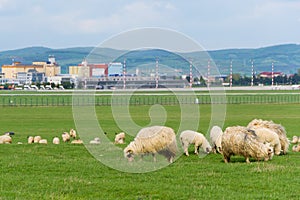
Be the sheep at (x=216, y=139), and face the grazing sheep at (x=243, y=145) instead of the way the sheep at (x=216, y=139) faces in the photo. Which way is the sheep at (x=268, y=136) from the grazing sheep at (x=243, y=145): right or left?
left

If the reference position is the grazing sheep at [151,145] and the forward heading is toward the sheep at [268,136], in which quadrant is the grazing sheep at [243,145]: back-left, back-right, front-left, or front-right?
front-right

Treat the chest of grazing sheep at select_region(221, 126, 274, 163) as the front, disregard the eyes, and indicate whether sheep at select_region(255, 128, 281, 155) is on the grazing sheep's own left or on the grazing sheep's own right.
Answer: on the grazing sheep's own left

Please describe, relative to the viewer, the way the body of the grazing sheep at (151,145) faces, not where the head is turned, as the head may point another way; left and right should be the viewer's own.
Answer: facing to the left of the viewer

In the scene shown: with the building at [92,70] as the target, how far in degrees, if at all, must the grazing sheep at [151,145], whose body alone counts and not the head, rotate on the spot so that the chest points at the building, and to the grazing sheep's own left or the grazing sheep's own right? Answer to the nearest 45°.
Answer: approximately 90° to the grazing sheep's own right

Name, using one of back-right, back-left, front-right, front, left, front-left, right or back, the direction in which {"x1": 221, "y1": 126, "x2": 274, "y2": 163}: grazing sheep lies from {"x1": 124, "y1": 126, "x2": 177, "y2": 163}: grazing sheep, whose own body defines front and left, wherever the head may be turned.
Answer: back

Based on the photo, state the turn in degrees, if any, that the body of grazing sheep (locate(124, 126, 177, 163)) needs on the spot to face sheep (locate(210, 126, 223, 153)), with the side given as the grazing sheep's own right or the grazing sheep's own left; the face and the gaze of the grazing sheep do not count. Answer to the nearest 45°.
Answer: approximately 135° to the grazing sheep's own right
